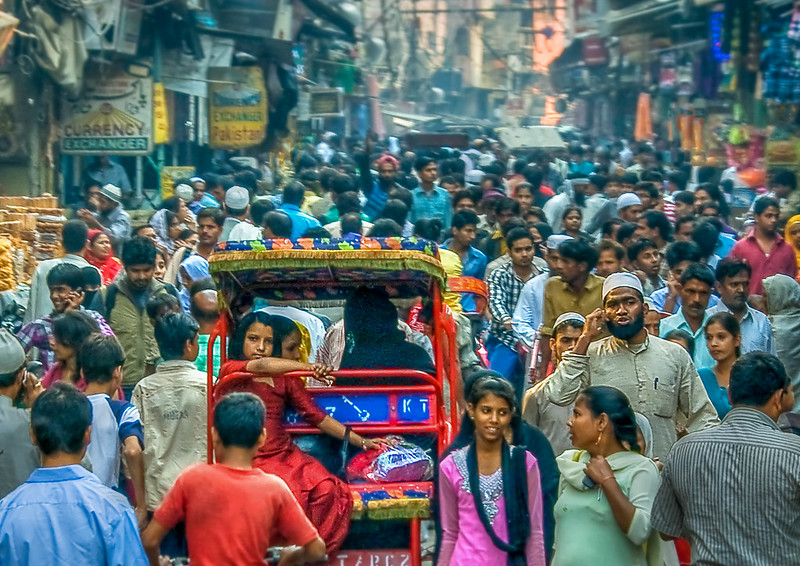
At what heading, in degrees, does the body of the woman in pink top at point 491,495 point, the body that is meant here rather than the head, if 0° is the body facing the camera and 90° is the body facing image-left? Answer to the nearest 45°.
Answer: approximately 0°

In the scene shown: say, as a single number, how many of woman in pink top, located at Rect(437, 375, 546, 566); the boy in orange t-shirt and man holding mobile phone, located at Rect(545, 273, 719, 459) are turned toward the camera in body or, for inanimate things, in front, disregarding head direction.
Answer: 2

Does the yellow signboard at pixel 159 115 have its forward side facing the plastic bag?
yes

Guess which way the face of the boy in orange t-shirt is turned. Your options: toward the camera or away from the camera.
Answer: away from the camera

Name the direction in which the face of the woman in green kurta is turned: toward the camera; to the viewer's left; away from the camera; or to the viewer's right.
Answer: to the viewer's left

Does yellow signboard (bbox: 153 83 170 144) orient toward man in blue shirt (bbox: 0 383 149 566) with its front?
yes

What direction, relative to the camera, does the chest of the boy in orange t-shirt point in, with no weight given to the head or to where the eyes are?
away from the camera

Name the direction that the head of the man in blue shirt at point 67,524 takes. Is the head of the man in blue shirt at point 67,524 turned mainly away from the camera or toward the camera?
away from the camera

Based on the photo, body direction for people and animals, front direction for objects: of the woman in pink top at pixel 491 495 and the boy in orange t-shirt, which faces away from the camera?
the boy in orange t-shirt

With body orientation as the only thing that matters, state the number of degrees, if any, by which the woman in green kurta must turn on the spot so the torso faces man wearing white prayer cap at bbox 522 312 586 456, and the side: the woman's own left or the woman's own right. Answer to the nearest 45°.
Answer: approximately 135° to the woman's own right
